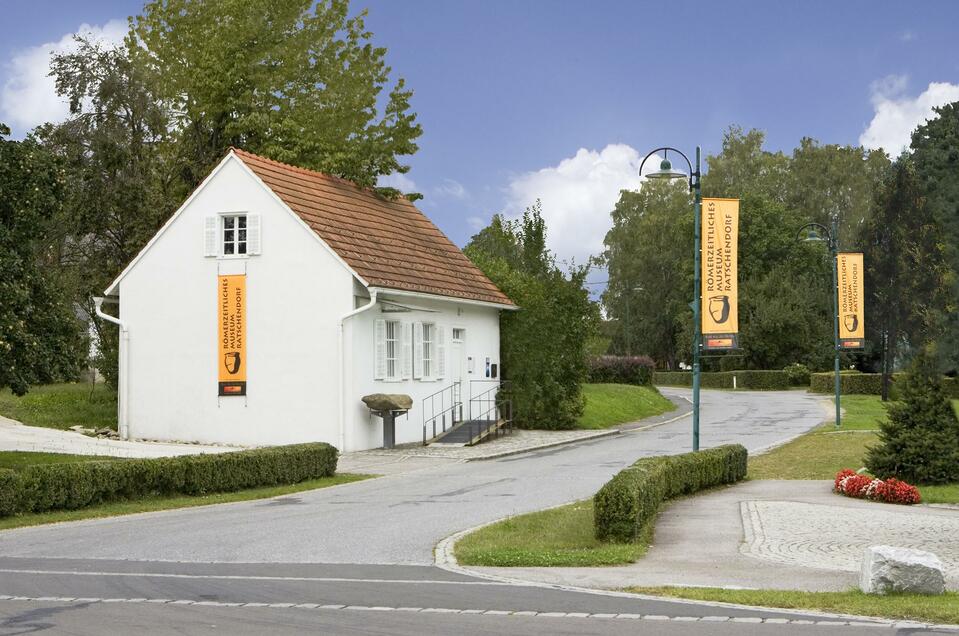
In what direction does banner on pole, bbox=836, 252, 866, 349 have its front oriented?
toward the camera

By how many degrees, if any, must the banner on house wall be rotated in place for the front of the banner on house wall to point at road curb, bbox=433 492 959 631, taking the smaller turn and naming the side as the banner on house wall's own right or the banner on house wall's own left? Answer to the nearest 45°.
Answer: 0° — it already faces it

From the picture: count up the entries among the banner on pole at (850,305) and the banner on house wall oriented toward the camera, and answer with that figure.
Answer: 2

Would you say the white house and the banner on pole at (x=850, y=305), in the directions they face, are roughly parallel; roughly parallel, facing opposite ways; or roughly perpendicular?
roughly perpendicular

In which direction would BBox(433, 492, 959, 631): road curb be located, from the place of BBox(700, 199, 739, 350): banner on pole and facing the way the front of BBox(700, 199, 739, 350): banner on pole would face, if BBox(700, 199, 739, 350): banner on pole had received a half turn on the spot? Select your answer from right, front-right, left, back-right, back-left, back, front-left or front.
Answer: back

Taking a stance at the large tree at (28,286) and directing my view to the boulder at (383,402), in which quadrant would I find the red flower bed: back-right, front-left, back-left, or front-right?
front-right

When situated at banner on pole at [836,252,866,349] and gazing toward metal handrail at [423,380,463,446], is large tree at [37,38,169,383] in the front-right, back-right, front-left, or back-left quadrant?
front-right

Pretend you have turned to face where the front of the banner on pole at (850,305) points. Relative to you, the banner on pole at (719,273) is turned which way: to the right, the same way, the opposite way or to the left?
the same way

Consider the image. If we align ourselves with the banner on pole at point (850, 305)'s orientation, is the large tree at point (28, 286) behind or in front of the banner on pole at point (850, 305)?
in front

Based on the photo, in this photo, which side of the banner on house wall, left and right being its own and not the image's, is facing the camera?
front

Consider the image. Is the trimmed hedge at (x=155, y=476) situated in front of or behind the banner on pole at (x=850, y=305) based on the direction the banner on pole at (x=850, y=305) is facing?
in front

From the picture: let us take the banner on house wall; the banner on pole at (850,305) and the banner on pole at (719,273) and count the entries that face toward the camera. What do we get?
3

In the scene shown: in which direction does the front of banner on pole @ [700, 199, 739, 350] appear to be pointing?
toward the camera

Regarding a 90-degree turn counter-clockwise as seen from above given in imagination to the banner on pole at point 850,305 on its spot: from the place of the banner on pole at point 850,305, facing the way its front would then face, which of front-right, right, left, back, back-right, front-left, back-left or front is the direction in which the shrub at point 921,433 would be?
right

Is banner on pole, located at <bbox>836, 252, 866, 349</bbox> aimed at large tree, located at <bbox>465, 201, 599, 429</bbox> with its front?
no

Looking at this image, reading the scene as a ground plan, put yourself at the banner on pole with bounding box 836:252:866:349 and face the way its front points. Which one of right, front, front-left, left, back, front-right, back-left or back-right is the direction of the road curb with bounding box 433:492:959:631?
front

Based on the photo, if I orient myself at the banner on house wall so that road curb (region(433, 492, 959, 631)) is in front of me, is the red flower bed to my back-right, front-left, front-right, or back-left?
front-left

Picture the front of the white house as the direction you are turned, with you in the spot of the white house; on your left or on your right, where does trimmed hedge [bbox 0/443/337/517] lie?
on your right
